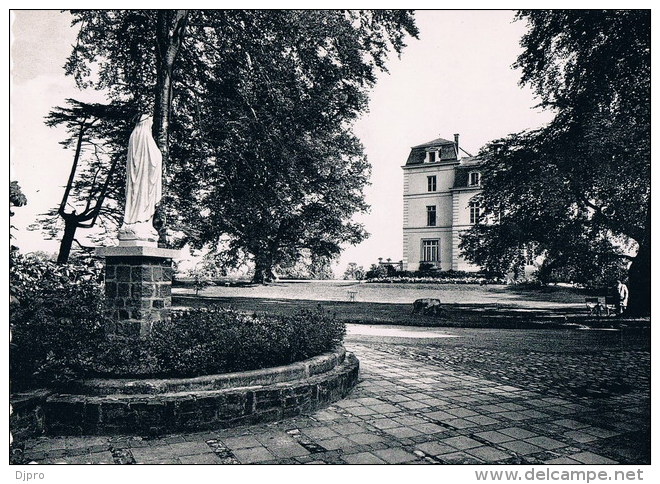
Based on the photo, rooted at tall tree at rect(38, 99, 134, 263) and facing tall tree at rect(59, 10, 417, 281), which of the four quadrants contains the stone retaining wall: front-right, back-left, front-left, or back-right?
front-right

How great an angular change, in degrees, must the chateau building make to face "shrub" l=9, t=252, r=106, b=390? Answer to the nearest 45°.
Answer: approximately 45° to its right

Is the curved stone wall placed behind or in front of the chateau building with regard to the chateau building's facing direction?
in front

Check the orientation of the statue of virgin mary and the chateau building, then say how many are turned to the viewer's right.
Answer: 1

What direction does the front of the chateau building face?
toward the camera

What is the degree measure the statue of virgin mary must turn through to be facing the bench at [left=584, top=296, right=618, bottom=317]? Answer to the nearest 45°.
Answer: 0° — it already faces it

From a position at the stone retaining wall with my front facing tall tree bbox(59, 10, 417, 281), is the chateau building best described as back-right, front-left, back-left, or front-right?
front-right

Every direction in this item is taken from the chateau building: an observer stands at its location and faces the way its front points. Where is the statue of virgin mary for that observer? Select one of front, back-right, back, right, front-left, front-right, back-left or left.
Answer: front-right
